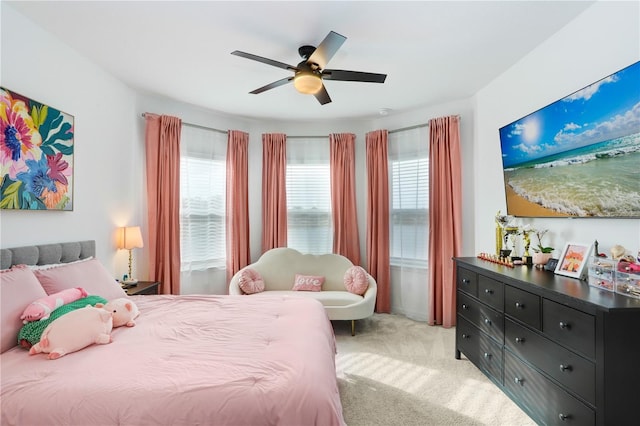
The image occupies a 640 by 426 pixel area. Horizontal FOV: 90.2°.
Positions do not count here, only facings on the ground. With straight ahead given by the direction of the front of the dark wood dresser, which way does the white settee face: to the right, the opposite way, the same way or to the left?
to the left

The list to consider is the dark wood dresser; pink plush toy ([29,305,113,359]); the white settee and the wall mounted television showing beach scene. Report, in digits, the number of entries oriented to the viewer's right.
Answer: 1

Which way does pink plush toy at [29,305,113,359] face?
to the viewer's right

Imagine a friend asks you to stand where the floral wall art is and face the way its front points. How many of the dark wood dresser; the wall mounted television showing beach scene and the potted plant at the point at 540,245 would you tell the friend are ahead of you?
3

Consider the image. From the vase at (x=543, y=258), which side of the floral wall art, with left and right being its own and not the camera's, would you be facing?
front

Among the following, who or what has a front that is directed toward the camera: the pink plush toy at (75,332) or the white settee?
the white settee

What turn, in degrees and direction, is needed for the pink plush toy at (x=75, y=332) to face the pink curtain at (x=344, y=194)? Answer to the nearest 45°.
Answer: approximately 45° to its left

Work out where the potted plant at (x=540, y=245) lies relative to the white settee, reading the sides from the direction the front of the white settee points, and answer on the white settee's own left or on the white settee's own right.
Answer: on the white settee's own left

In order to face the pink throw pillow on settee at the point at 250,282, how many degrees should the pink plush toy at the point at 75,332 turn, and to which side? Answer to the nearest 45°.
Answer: approximately 45° to its left

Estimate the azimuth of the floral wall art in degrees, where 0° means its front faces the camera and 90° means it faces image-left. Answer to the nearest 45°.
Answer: approximately 315°

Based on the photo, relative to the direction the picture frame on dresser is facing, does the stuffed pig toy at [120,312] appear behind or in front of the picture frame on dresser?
in front

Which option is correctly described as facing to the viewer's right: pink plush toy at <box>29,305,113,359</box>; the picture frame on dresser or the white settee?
the pink plush toy

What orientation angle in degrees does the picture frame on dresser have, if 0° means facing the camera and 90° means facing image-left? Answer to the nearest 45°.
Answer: approximately 45°

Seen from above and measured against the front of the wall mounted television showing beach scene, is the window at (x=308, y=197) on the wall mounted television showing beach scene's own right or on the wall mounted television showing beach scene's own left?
on the wall mounted television showing beach scene's own right

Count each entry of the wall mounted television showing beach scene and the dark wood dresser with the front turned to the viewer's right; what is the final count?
0

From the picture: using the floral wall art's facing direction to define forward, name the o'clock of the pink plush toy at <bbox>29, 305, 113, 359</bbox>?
The pink plush toy is roughly at 1 o'clock from the floral wall art.

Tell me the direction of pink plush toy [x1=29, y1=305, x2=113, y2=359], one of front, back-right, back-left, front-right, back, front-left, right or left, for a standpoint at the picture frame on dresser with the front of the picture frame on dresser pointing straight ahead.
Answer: front

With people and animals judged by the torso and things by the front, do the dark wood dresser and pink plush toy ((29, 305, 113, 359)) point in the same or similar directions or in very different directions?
very different directions

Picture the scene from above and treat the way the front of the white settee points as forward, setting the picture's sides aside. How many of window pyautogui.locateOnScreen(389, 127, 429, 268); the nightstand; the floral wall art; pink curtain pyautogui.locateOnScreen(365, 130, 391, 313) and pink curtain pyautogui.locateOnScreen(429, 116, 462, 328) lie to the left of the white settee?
3

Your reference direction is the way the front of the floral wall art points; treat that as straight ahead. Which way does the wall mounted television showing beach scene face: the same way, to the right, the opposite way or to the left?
the opposite way

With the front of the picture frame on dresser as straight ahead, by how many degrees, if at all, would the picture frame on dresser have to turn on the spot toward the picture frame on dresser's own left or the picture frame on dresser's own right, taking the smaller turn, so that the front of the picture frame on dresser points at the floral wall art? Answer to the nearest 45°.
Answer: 0° — it already faces it

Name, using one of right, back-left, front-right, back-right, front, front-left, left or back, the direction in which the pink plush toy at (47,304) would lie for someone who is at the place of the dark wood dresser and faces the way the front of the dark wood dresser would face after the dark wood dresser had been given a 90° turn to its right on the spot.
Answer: left

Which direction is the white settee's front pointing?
toward the camera
